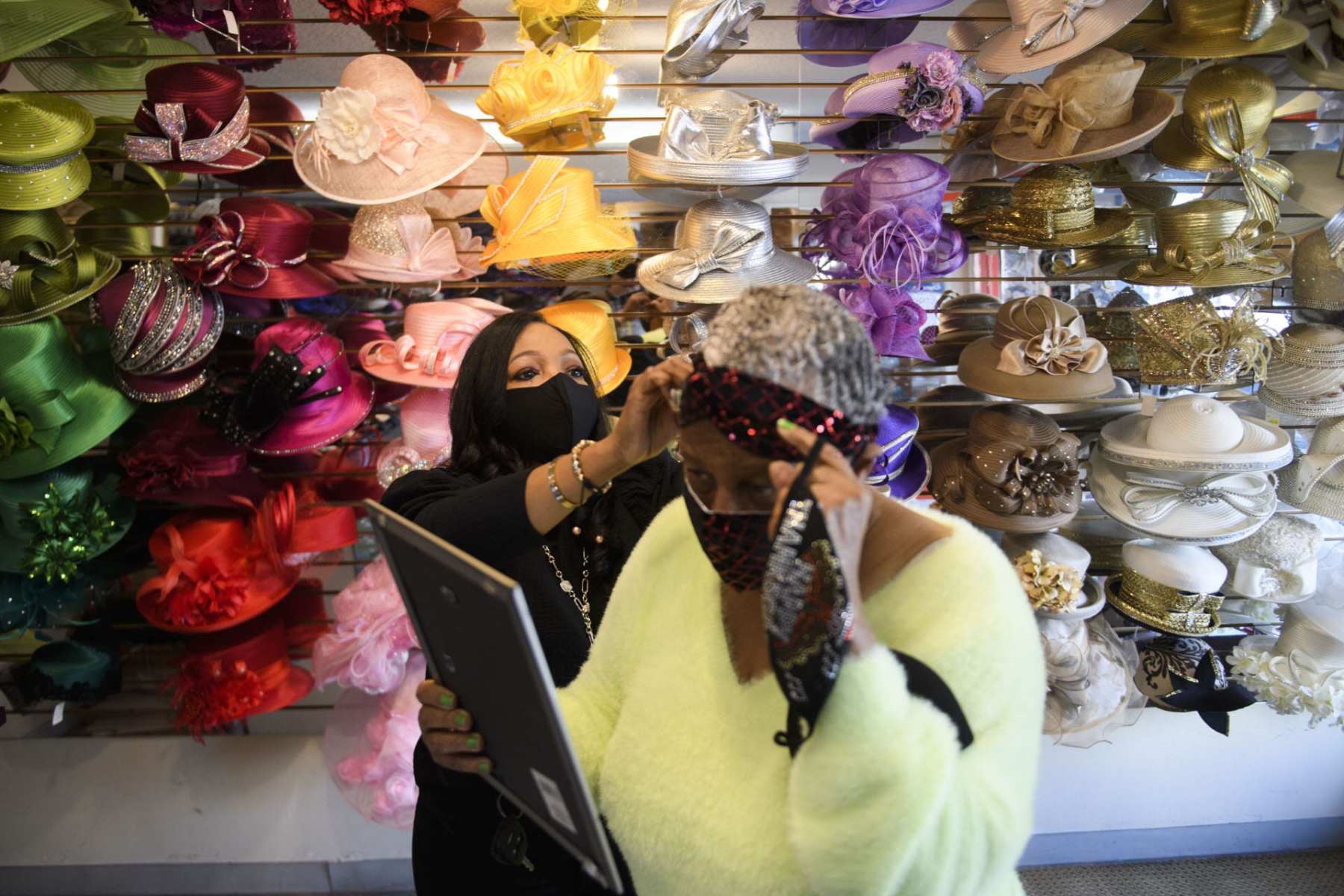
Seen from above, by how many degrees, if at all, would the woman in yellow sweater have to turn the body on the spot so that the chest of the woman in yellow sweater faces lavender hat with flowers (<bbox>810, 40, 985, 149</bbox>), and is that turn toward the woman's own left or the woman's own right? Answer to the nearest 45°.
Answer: approximately 135° to the woman's own right

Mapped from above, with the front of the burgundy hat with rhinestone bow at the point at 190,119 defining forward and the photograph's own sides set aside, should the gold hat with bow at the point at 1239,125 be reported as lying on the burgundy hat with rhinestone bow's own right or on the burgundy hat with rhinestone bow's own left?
on the burgundy hat with rhinestone bow's own left

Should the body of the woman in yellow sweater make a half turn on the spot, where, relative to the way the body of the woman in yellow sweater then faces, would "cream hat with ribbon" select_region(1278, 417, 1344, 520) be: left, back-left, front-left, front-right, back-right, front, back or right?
front

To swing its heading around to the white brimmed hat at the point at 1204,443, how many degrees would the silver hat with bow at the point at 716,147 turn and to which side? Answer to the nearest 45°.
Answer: approximately 90° to its left

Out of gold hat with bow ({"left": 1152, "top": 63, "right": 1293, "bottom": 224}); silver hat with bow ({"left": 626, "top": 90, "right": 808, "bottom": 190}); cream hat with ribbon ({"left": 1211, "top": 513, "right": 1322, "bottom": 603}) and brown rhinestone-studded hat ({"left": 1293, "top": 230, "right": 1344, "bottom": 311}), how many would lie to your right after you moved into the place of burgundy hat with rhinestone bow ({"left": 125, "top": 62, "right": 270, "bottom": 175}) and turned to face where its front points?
0

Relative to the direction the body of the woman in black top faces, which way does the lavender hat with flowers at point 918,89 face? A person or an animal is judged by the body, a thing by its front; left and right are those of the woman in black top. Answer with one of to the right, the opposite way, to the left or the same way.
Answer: the same way

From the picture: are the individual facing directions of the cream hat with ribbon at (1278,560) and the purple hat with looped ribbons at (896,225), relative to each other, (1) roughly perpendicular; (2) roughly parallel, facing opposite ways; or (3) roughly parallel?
roughly parallel

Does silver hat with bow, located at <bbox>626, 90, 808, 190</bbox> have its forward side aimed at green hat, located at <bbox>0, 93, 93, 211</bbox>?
no

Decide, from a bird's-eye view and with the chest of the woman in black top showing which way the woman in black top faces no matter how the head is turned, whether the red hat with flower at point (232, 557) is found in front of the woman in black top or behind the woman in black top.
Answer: behind

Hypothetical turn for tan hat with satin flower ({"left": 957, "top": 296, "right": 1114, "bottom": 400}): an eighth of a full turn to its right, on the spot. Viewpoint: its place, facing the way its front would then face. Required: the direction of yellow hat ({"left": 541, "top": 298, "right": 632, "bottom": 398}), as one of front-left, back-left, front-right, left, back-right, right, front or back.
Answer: front-right

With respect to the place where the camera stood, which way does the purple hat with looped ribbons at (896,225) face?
facing the viewer

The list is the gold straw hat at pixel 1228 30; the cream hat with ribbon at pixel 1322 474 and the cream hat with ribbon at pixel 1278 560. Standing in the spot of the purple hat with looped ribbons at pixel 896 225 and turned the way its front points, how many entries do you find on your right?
0

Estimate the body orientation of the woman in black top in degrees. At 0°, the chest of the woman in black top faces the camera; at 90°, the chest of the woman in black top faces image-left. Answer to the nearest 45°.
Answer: approximately 315°

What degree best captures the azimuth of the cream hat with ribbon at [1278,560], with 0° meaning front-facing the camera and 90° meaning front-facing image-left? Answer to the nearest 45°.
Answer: approximately 0°

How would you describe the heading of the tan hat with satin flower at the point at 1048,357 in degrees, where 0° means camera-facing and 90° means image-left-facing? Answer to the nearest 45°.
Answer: approximately 0°

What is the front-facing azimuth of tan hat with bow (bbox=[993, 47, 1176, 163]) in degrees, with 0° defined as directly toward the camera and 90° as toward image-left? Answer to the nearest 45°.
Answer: approximately 45°

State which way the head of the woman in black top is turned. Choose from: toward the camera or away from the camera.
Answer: toward the camera
